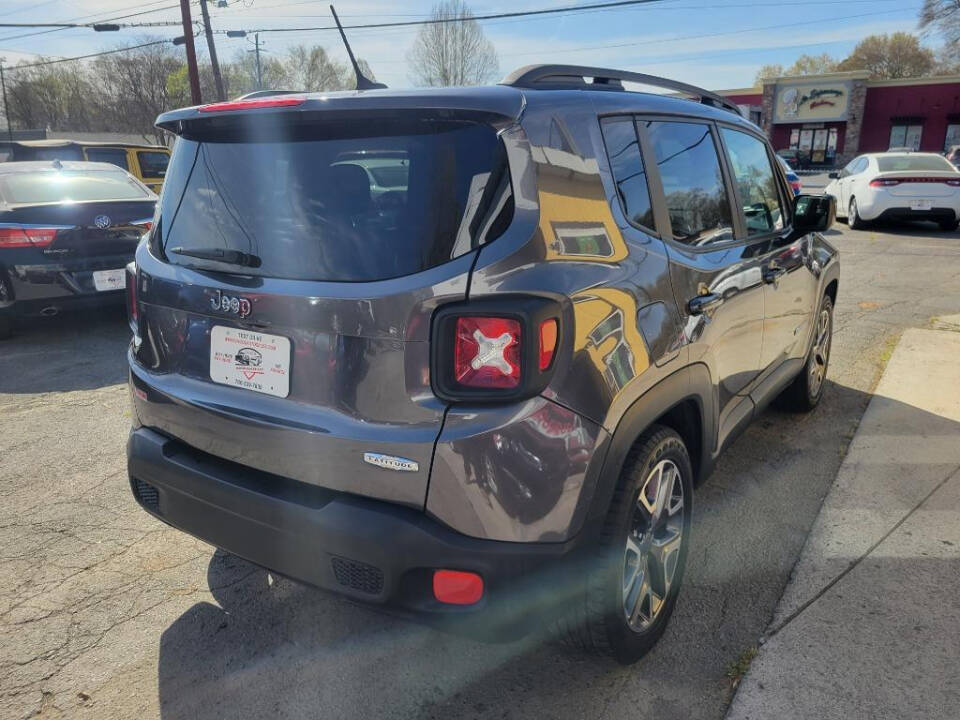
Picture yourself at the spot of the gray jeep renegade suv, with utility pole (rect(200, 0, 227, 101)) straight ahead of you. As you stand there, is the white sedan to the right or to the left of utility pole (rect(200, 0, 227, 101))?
right

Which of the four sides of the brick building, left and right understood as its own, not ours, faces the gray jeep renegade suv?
front

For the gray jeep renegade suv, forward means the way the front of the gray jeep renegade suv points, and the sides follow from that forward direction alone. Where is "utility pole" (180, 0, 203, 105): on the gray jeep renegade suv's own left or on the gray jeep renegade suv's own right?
on the gray jeep renegade suv's own left

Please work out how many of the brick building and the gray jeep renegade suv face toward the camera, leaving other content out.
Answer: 1

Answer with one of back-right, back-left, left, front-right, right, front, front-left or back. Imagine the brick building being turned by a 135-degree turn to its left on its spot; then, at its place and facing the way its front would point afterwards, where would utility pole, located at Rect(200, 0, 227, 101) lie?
back

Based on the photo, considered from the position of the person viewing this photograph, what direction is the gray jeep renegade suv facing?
facing away from the viewer and to the right of the viewer

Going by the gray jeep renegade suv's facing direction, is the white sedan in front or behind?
in front

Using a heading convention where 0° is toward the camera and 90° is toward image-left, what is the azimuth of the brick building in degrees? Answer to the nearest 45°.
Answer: approximately 0°

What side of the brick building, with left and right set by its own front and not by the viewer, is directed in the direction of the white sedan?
front

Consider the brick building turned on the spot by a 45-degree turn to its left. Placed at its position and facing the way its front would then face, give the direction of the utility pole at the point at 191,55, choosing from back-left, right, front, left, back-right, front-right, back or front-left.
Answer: right

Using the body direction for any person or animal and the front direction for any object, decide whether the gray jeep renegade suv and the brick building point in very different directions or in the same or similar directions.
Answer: very different directions
